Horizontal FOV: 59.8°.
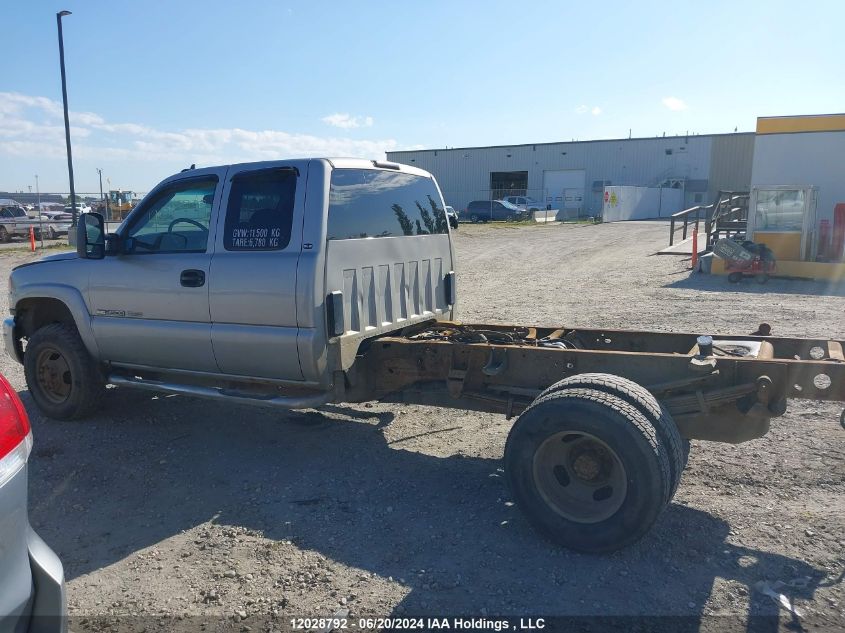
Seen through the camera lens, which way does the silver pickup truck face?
facing away from the viewer and to the left of the viewer

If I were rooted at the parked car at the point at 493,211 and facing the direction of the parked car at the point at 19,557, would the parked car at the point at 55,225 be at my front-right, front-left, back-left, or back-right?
front-right

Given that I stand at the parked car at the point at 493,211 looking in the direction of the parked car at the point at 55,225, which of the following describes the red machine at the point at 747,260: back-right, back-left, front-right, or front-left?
front-left

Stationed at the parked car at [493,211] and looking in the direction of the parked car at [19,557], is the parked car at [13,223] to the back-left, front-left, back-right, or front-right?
front-right

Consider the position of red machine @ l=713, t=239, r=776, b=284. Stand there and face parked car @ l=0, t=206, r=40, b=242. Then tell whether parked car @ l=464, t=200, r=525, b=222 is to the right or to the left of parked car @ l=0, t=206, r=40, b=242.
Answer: right

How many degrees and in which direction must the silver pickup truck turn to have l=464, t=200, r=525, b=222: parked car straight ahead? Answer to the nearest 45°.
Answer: approximately 45° to its right

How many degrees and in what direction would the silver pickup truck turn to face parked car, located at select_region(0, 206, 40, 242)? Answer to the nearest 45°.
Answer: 0° — it already faces it

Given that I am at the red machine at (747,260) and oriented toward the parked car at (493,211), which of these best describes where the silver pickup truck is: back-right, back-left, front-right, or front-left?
back-left

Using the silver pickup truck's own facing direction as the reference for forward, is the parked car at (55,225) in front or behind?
in front

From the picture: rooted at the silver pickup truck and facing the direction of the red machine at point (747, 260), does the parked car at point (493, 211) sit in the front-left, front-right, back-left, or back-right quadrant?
front-left
